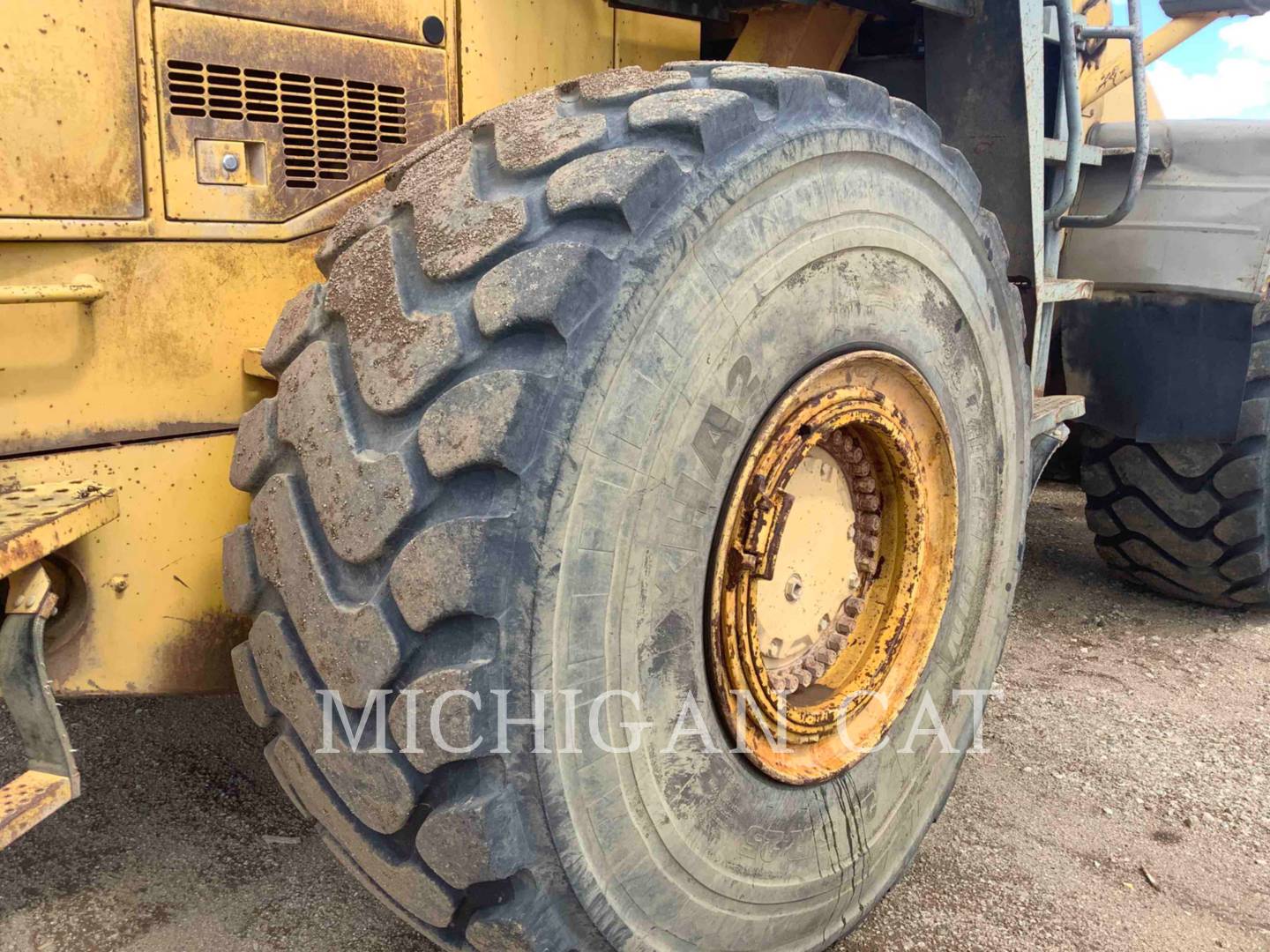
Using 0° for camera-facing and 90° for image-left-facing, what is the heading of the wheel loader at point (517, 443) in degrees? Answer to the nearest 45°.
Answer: approximately 225°
